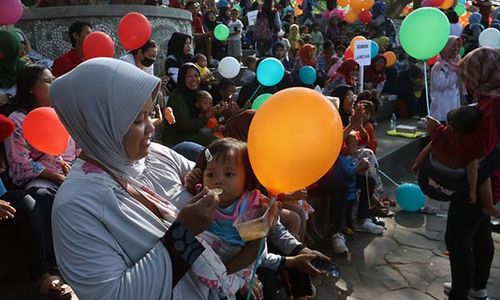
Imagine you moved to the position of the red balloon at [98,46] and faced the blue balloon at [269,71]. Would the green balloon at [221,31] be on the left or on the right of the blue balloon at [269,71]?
left

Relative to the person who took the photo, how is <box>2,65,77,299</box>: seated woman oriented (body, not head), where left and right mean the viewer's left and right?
facing the viewer and to the right of the viewer

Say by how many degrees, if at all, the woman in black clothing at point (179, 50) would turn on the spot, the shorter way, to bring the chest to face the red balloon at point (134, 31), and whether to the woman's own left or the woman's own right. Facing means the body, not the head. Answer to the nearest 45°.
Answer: approximately 90° to the woman's own right

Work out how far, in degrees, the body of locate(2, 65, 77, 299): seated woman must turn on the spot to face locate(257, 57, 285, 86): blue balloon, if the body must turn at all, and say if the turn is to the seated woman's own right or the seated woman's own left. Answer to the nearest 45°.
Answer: approximately 90° to the seated woman's own left

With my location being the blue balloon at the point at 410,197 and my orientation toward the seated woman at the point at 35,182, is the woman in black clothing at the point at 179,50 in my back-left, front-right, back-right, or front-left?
front-right

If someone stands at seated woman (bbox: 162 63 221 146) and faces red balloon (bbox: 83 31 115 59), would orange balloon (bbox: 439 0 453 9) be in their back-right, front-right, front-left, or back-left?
back-right

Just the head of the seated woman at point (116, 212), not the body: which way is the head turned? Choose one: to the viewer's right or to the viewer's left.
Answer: to the viewer's right

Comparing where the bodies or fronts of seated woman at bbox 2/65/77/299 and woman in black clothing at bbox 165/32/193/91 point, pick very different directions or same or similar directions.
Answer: same or similar directions

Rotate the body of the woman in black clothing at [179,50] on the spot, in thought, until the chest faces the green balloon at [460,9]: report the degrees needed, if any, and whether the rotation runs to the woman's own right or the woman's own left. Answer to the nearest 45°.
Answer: approximately 45° to the woman's own left

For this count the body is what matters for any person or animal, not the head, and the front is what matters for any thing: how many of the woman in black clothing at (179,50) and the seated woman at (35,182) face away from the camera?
0

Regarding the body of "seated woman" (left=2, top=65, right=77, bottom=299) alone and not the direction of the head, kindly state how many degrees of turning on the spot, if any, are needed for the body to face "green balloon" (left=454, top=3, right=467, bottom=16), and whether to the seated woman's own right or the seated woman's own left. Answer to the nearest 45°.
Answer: approximately 90° to the seated woman's own left

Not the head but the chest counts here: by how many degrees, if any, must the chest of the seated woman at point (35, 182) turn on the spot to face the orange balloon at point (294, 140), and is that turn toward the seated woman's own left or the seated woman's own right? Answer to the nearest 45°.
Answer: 0° — they already face it
